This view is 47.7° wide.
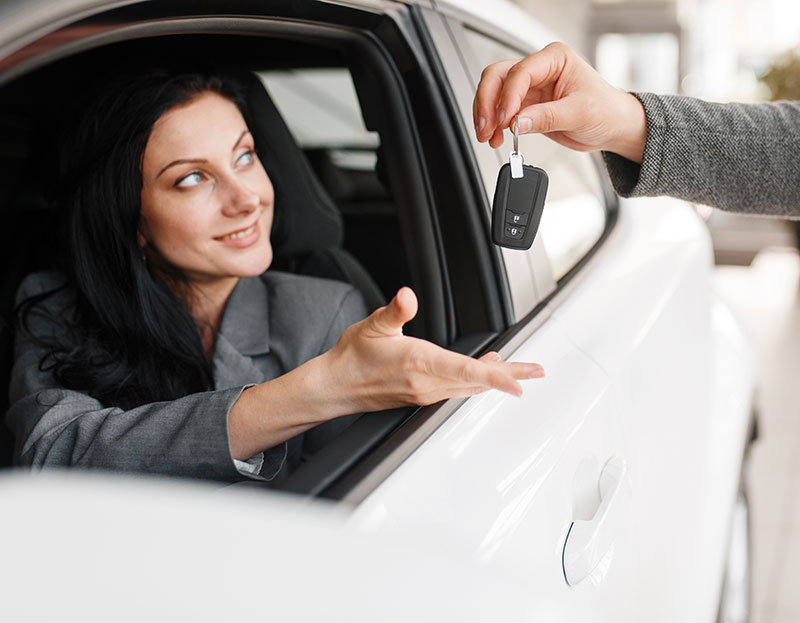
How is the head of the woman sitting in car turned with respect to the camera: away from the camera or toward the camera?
toward the camera

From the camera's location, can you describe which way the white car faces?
facing the viewer and to the left of the viewer
